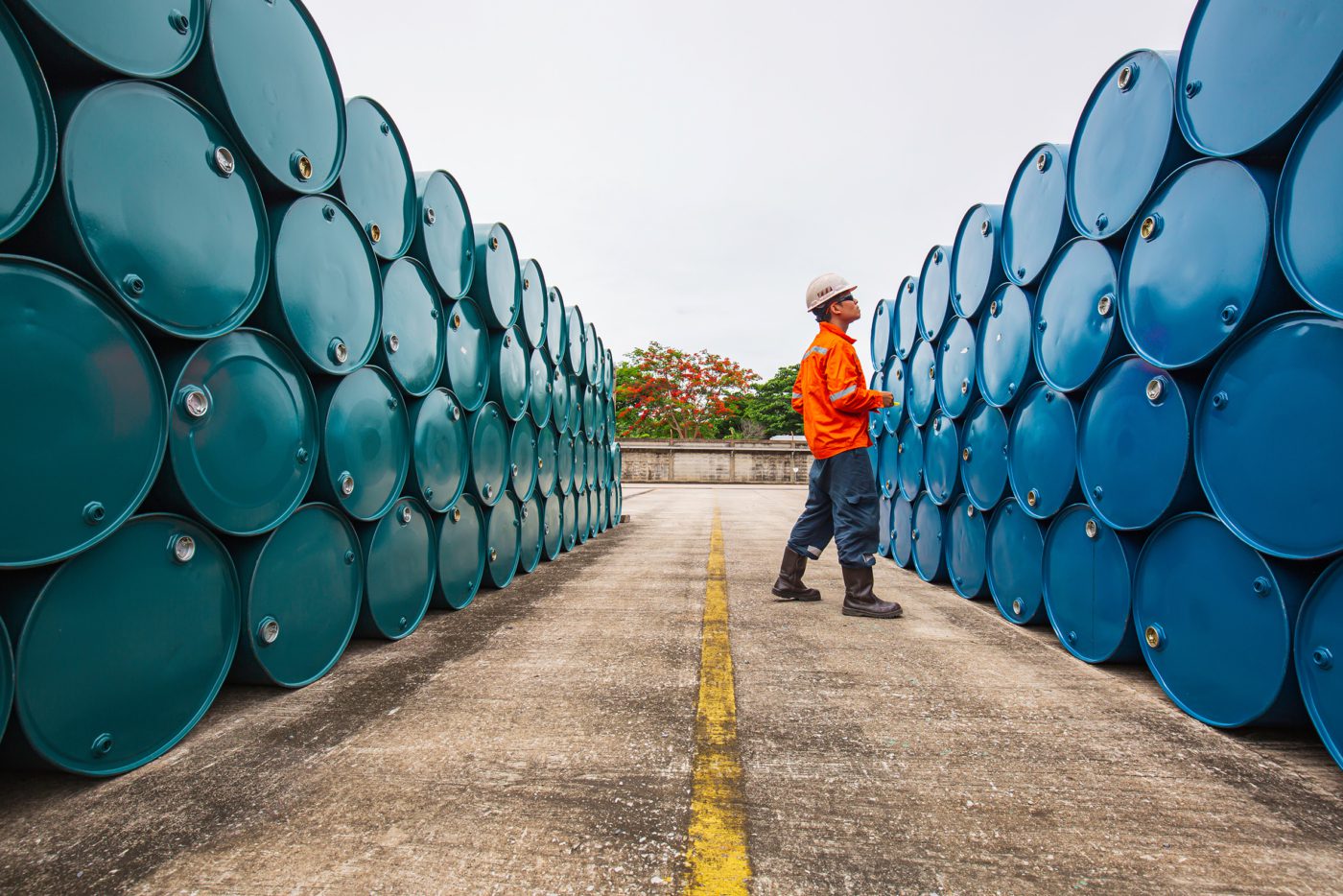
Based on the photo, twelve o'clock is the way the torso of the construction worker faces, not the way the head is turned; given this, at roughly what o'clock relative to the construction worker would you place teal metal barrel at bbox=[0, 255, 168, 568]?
The teal metal barrel is roughly at 4 o'clock from the construction worker.

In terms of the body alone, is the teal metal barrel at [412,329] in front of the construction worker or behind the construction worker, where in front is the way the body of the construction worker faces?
behind

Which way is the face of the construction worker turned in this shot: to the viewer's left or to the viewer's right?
to the viewer's right

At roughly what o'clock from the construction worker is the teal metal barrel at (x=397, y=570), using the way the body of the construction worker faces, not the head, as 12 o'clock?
The teal metal barrel is roughly at 5 o'clock from the construction worker.

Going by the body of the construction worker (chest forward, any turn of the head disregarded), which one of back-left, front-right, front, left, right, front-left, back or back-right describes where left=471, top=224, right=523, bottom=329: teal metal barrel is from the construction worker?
back

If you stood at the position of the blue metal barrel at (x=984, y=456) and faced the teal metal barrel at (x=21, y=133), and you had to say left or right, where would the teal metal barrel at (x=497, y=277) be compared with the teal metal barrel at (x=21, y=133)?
right

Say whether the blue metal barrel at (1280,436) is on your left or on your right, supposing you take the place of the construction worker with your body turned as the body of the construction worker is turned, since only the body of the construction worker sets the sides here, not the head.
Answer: on your right

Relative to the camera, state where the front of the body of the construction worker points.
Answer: to the viewer's right

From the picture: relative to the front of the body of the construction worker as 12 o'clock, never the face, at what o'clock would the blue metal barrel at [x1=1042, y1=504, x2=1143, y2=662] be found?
The blue metal barrel is roughly at 1 o'clock from the construction worker.

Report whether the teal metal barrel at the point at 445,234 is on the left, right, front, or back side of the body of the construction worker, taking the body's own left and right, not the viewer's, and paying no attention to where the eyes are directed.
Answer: back

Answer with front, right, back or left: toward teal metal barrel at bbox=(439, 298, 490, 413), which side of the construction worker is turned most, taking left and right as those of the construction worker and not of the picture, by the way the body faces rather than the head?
back

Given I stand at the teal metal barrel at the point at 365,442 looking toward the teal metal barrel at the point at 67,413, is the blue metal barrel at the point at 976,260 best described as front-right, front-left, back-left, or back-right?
back-left

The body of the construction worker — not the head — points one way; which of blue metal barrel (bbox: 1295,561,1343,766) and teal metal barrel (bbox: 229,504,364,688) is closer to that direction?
the blue metal barrel

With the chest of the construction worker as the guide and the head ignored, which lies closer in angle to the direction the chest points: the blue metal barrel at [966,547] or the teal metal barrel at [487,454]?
the blue metal barrel
